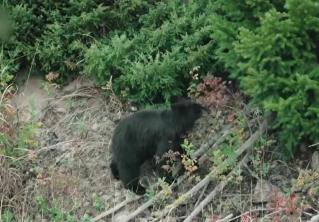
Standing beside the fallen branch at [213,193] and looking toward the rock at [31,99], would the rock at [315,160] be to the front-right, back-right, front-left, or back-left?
back-right

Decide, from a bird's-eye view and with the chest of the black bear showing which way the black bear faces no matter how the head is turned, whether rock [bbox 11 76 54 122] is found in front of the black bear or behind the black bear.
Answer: behind

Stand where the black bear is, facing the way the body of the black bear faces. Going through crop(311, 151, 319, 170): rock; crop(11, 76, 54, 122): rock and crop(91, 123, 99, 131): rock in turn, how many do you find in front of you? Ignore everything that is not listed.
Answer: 1

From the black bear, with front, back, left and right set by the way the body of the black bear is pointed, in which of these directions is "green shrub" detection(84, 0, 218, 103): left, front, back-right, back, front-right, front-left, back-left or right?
left

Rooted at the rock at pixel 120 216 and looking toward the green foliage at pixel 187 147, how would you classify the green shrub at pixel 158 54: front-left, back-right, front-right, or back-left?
front-left

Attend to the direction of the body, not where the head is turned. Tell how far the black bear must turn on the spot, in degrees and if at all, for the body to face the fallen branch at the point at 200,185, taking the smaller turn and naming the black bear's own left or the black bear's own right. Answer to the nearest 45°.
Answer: approximately 45° to the black bear's own right

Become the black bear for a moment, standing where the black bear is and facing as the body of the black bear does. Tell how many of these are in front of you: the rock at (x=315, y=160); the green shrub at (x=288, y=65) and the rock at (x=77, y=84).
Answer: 2

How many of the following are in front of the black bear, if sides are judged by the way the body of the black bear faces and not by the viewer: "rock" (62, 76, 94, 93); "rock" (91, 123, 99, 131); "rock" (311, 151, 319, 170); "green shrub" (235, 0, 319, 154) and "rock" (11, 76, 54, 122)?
2

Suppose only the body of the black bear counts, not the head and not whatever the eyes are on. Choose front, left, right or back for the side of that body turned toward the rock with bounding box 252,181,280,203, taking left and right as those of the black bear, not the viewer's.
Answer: front

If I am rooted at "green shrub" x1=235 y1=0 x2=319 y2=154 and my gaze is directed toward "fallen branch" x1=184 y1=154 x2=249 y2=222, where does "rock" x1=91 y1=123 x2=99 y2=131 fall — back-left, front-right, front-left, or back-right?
front-right

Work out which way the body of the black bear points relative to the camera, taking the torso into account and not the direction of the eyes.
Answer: to the viewer's right

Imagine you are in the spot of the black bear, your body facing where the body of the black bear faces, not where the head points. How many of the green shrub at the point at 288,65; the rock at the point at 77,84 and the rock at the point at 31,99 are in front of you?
1

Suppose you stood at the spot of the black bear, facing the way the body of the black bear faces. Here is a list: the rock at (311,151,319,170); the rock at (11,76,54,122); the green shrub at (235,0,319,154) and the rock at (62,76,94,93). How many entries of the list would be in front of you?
2

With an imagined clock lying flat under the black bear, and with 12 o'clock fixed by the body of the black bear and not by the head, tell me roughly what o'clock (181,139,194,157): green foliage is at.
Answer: The green foliage is roughly at 1 o'clock from the black bear.
